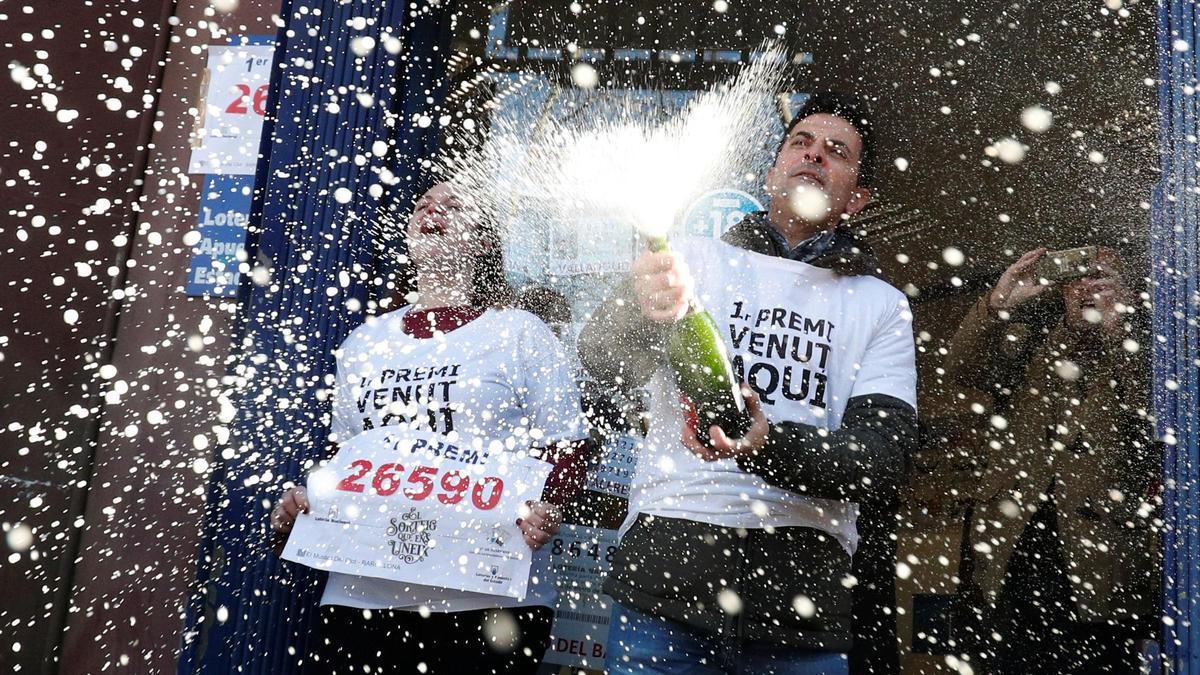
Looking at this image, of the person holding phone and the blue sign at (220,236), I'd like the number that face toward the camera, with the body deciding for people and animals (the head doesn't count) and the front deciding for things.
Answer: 2

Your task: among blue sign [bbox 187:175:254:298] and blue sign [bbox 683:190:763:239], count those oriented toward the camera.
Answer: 2

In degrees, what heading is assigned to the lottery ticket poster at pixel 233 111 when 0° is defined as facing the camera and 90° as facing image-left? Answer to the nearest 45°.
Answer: approximately 0°

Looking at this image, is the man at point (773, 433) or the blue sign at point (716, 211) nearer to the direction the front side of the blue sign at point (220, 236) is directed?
the man

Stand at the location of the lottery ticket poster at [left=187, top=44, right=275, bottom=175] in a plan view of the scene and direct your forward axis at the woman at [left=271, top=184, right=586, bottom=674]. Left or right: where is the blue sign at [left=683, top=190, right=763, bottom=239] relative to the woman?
left

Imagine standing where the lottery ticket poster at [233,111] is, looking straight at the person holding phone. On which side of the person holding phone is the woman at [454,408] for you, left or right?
right
